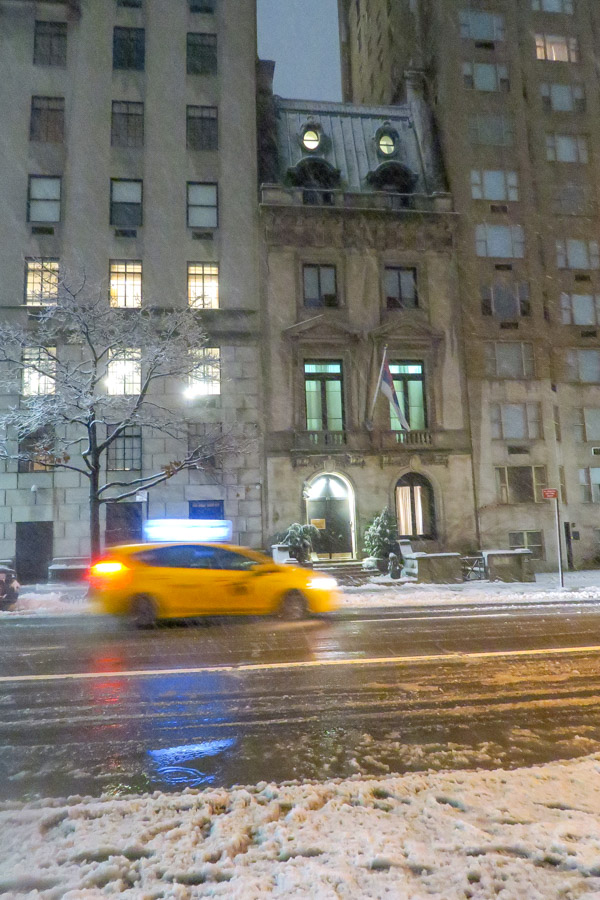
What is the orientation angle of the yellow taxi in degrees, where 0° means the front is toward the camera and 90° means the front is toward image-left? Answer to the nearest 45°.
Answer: approximately 270°

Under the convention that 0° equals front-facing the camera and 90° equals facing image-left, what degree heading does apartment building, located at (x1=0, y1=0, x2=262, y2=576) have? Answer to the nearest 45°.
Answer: approximately 0°

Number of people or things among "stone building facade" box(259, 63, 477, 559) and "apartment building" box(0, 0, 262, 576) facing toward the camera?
2

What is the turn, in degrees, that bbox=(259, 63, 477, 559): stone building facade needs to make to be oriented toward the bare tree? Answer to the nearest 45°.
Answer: approximately 45° to its right

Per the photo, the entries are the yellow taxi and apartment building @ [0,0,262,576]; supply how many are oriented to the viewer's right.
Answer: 1

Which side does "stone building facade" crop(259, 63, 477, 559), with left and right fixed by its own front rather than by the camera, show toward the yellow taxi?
front

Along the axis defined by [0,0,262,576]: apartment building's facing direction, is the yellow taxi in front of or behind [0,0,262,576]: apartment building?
in front

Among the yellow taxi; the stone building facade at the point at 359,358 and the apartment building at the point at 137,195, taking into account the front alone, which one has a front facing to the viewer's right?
the yellow taxi

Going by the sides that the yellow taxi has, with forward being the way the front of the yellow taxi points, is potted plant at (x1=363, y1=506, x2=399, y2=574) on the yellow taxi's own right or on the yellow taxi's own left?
on the yellow taxi's own left

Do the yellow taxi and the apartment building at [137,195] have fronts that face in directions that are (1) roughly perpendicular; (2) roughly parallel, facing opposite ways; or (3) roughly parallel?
roughly perpendicular

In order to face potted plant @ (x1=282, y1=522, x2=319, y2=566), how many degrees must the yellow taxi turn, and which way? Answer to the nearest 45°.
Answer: approximately 90° to its left

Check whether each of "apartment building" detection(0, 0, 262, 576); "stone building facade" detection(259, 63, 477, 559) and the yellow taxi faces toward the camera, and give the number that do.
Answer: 2

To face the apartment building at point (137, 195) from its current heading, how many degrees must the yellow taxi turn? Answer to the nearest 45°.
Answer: approximately 90° to its left
